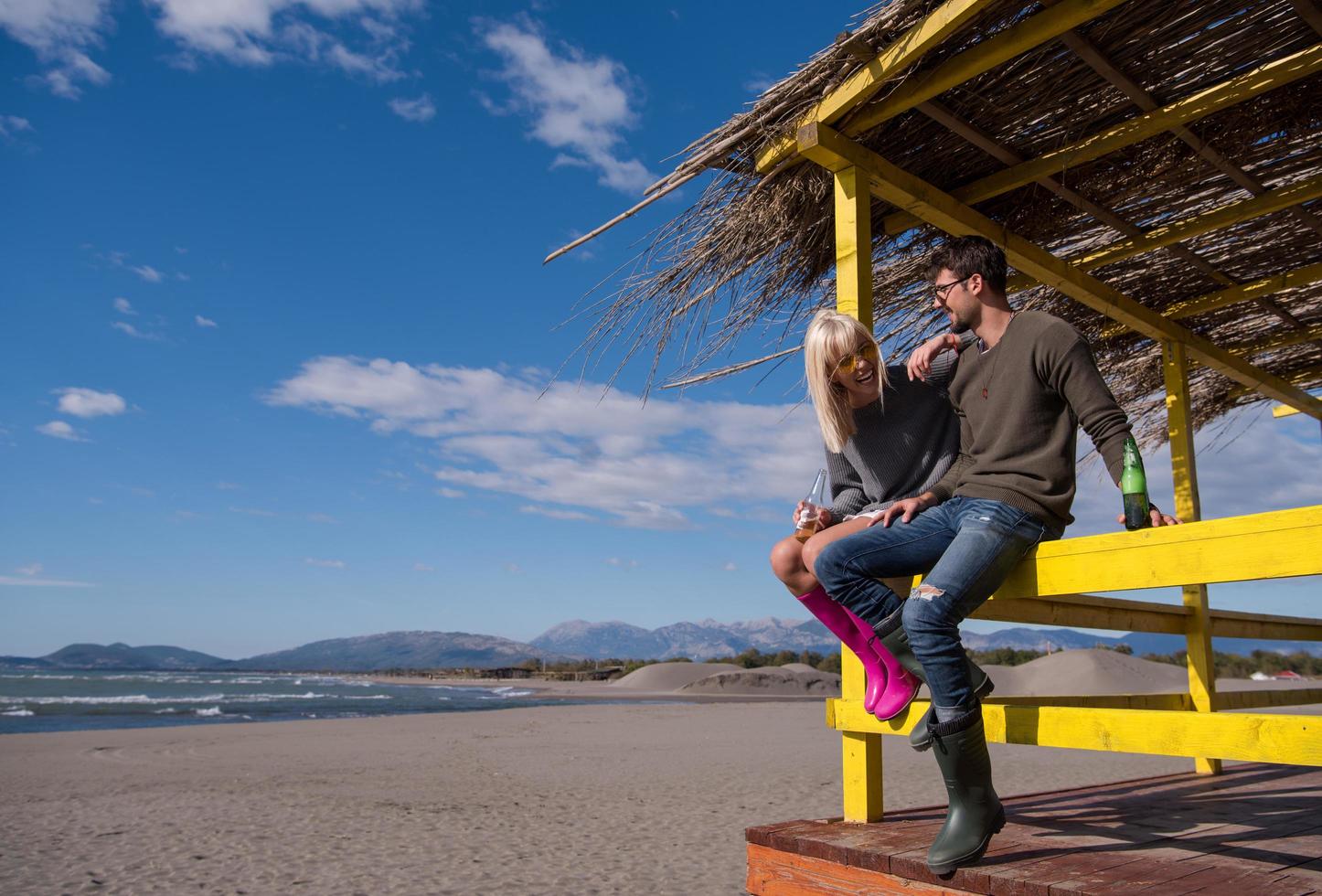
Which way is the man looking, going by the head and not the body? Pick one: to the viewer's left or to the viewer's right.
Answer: to the viewer's left

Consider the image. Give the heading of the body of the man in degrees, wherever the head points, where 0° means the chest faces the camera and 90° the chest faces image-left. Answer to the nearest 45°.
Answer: approximately 45°

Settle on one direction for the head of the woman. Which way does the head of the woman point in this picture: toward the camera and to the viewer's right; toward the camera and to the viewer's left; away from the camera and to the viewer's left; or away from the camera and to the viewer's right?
toward the camera and to the viewer's right
